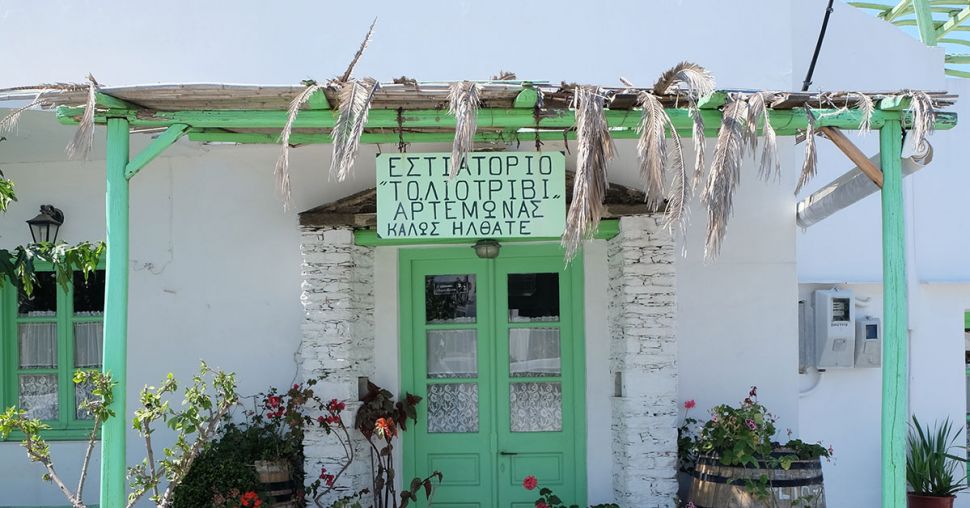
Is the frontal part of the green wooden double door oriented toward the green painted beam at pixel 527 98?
yes

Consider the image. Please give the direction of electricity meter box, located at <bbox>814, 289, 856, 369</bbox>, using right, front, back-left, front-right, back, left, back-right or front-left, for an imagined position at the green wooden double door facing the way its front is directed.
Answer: left

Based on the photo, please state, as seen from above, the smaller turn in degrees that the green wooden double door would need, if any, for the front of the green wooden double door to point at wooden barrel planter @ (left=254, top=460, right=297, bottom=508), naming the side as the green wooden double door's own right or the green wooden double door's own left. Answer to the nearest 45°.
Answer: approximately 45° to the green wooden double door's own right

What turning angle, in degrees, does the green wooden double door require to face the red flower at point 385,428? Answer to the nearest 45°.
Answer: approximately 45° to its right

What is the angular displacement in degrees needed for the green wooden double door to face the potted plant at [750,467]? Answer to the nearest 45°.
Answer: approximately 45° to its left

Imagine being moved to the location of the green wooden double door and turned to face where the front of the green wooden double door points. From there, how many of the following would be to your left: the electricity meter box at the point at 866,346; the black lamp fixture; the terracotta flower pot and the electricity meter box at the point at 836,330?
3

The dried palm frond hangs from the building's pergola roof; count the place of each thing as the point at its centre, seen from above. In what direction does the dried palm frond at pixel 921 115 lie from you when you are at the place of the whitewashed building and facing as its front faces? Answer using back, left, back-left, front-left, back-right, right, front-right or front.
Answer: front-left

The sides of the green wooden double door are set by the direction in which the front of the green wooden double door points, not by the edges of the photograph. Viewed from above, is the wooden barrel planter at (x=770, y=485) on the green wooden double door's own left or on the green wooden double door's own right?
on the green wooden double door's own left

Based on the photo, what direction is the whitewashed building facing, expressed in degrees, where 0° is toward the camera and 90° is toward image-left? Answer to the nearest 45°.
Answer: approximately 0°

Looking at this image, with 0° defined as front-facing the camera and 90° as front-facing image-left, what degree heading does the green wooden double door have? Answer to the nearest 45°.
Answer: approximately 0°
